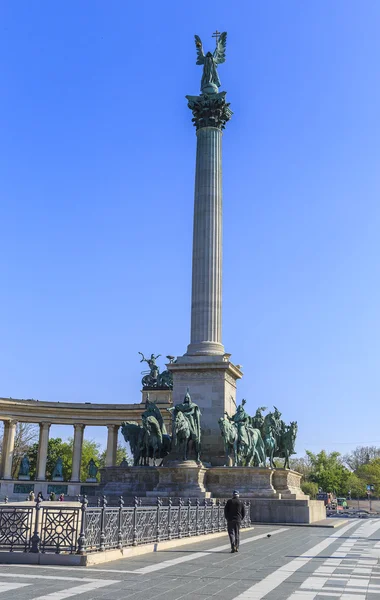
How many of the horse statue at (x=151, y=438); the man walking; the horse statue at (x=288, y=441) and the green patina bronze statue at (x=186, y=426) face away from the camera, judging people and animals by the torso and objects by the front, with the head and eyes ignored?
1

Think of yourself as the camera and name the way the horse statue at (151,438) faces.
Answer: facing the viewer and to the left of the viewer

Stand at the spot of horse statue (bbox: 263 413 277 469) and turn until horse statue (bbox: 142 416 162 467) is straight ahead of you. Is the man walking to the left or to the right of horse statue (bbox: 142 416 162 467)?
left

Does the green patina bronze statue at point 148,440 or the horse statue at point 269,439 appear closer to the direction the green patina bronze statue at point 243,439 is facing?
the green patina bronze statue

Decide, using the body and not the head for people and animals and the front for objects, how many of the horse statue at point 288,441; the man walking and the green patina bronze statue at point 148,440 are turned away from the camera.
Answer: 1

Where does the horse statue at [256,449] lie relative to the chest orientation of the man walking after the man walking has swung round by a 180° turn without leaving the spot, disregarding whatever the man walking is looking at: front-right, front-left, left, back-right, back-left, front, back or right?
back

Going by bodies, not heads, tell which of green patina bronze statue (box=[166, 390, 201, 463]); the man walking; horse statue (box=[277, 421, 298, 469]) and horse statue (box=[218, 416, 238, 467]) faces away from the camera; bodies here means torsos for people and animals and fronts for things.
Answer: the man walking

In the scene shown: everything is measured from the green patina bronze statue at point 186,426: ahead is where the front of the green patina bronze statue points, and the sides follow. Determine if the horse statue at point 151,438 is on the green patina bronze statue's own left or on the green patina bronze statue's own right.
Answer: on the green patina bronze statue's own right

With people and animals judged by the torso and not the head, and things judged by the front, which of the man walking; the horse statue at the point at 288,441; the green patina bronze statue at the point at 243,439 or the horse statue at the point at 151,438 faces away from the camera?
the man walking

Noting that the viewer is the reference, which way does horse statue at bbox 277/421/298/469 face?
facing the viewer and to the right of the viewer

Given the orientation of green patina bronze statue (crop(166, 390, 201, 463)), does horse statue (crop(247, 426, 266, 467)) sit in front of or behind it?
behind

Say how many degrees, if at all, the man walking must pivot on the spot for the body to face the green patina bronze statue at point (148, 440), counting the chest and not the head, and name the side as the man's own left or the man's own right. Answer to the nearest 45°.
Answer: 0° — they already face it

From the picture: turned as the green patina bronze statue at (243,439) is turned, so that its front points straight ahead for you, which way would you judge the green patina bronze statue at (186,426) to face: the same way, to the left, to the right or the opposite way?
the same way

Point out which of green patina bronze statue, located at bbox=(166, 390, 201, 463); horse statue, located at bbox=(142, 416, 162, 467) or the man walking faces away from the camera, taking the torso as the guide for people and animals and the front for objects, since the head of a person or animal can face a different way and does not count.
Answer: the man walking

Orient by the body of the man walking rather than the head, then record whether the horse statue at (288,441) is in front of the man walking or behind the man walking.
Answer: in front

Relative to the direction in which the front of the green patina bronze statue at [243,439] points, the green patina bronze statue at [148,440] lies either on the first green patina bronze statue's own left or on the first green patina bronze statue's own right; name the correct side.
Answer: on the first green patina bronze statue's own right

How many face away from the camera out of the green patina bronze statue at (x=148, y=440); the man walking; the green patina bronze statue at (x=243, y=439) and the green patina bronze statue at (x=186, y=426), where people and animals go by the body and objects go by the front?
1

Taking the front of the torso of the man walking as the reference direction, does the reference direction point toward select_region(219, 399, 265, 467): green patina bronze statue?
yes

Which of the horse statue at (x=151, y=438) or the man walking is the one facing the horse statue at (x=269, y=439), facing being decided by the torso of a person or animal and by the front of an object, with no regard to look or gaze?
the man walking

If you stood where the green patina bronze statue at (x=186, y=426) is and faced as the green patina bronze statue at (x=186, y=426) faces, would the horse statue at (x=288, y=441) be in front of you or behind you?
behind

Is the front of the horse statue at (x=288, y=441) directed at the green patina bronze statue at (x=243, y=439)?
no

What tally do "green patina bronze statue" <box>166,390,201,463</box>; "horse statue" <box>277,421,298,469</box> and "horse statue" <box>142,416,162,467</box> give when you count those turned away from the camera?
0
